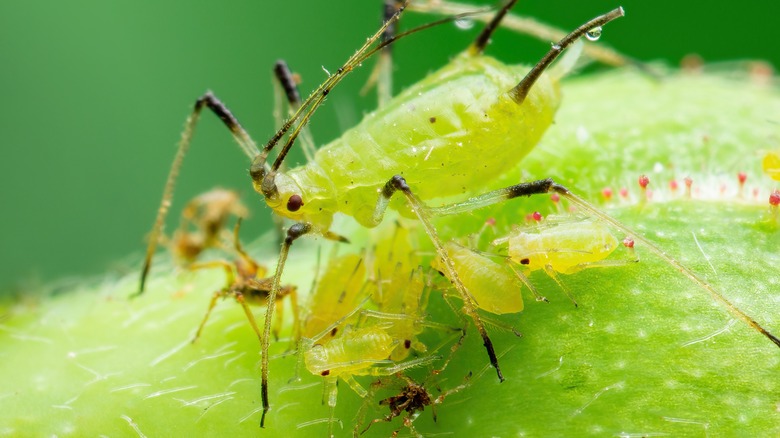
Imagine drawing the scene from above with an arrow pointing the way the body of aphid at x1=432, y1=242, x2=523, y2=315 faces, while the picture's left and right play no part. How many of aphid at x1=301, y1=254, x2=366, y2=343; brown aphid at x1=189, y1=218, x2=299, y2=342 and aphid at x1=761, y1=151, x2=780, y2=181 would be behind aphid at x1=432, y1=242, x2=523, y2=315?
1

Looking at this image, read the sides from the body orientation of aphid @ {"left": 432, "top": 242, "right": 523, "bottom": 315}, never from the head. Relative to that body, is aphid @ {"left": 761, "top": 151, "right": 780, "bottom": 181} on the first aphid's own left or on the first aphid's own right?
on the first aphid's own right

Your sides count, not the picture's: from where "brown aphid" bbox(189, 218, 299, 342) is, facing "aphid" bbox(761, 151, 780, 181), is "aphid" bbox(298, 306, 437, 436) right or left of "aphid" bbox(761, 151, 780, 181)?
right

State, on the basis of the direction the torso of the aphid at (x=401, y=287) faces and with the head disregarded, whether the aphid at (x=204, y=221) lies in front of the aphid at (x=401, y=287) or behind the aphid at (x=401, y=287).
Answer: behind

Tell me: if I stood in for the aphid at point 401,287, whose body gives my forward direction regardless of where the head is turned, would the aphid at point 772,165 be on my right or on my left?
on my left
